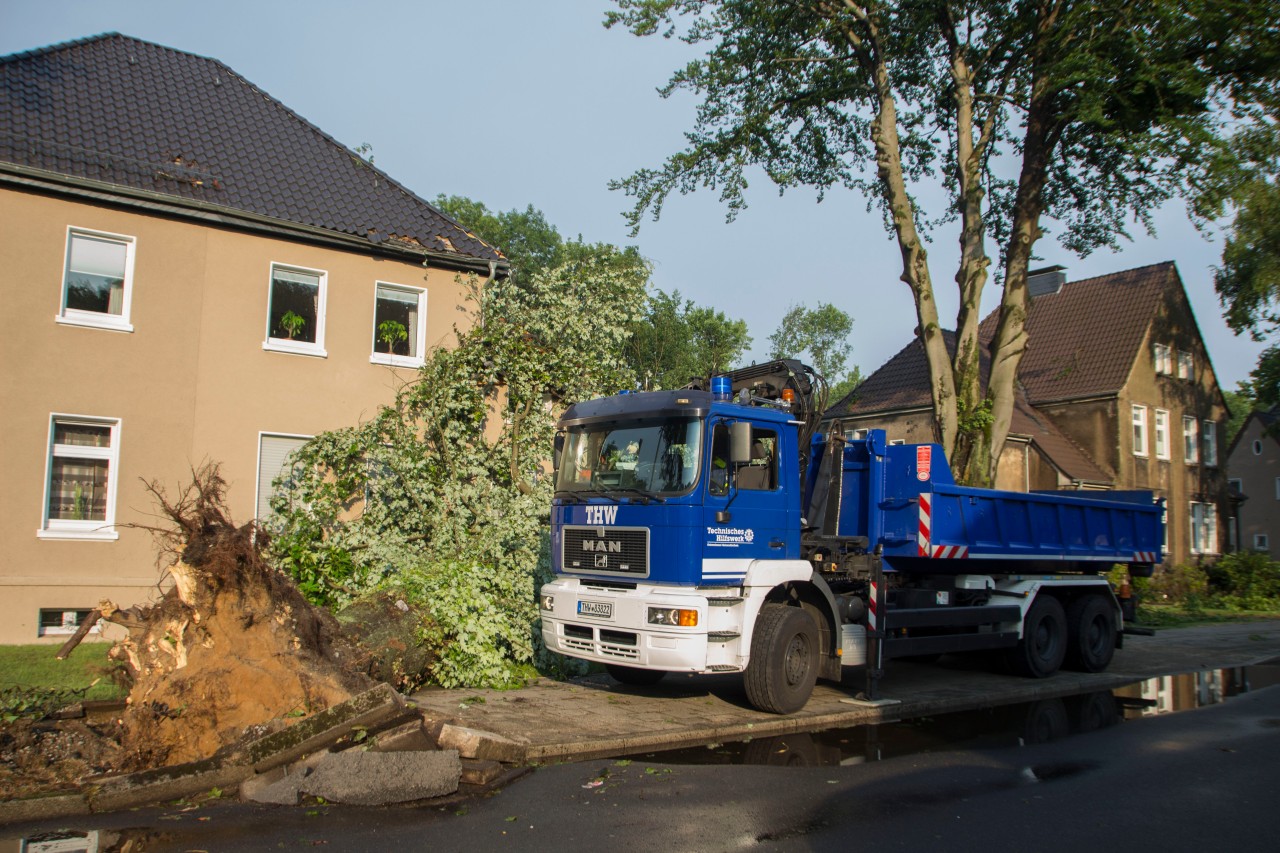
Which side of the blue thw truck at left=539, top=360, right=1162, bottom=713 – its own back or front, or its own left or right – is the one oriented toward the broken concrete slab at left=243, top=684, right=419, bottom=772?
front

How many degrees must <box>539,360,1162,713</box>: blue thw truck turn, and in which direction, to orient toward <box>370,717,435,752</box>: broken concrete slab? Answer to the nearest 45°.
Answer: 0° — it already faces it

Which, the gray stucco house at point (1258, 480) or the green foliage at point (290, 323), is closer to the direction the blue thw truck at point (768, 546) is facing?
the green foliage

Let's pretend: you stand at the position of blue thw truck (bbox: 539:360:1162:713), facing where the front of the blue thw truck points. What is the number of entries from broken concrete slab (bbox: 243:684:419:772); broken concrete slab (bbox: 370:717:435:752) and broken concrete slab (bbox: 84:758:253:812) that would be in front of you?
3

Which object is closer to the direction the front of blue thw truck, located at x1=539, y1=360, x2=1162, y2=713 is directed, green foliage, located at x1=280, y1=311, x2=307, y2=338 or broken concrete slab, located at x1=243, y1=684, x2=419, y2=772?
the broken concrete slab

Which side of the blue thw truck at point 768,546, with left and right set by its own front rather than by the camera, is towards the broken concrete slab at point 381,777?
front

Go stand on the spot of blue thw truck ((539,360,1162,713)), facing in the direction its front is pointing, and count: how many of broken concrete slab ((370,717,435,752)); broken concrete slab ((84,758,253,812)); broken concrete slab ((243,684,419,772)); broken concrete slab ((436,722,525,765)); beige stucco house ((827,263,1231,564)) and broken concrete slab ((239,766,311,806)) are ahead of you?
5

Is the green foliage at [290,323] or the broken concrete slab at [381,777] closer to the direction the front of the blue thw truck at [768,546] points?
the broken concrete slab

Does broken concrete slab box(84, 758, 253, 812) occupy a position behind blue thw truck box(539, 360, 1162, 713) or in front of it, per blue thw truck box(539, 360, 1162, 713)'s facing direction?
in front

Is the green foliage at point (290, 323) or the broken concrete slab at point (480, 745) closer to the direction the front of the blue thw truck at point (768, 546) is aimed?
the broken concrete slab

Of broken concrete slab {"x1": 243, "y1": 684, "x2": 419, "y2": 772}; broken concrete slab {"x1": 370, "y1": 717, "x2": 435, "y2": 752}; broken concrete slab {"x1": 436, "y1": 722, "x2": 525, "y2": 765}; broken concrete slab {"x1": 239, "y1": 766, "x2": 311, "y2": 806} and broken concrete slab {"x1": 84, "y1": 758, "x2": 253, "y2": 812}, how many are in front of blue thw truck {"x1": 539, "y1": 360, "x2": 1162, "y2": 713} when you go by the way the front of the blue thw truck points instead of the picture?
5

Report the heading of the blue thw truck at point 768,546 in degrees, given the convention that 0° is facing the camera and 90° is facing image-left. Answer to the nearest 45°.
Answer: approximately 45°
